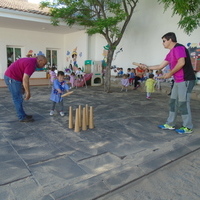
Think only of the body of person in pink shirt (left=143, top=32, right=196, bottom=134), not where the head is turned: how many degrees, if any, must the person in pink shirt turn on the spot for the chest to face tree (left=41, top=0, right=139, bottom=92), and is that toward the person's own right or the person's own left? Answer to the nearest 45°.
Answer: approximately 45° to the person's own right

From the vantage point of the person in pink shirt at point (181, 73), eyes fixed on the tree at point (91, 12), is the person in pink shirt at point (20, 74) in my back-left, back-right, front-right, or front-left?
front-left

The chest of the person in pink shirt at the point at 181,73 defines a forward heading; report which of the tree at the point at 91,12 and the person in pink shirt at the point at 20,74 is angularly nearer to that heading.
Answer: the person in pink shirt

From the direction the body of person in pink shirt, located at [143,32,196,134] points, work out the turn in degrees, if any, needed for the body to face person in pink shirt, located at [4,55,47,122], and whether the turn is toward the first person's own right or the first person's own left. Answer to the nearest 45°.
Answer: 0° — they already face them

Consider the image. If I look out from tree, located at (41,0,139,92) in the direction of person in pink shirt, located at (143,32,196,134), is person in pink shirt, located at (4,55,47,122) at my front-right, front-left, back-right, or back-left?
front-right

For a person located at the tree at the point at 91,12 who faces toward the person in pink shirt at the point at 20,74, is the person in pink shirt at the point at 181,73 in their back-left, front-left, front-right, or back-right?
front-left

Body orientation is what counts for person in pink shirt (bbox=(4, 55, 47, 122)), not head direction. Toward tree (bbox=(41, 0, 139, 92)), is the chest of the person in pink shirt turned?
no

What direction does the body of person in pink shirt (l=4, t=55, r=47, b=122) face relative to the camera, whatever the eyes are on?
to the viewer's right

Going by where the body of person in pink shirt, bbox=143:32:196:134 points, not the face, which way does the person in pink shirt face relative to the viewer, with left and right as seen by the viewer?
facing to the left of the viewer

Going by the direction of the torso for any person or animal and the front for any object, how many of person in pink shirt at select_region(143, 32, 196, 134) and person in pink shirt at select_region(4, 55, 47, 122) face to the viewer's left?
1

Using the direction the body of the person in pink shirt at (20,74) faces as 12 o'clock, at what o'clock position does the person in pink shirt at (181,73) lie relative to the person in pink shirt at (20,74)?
the person in pink shirt at (181,73) is roughly at 1 o'clock from the person in pink shirt at (20,74).
